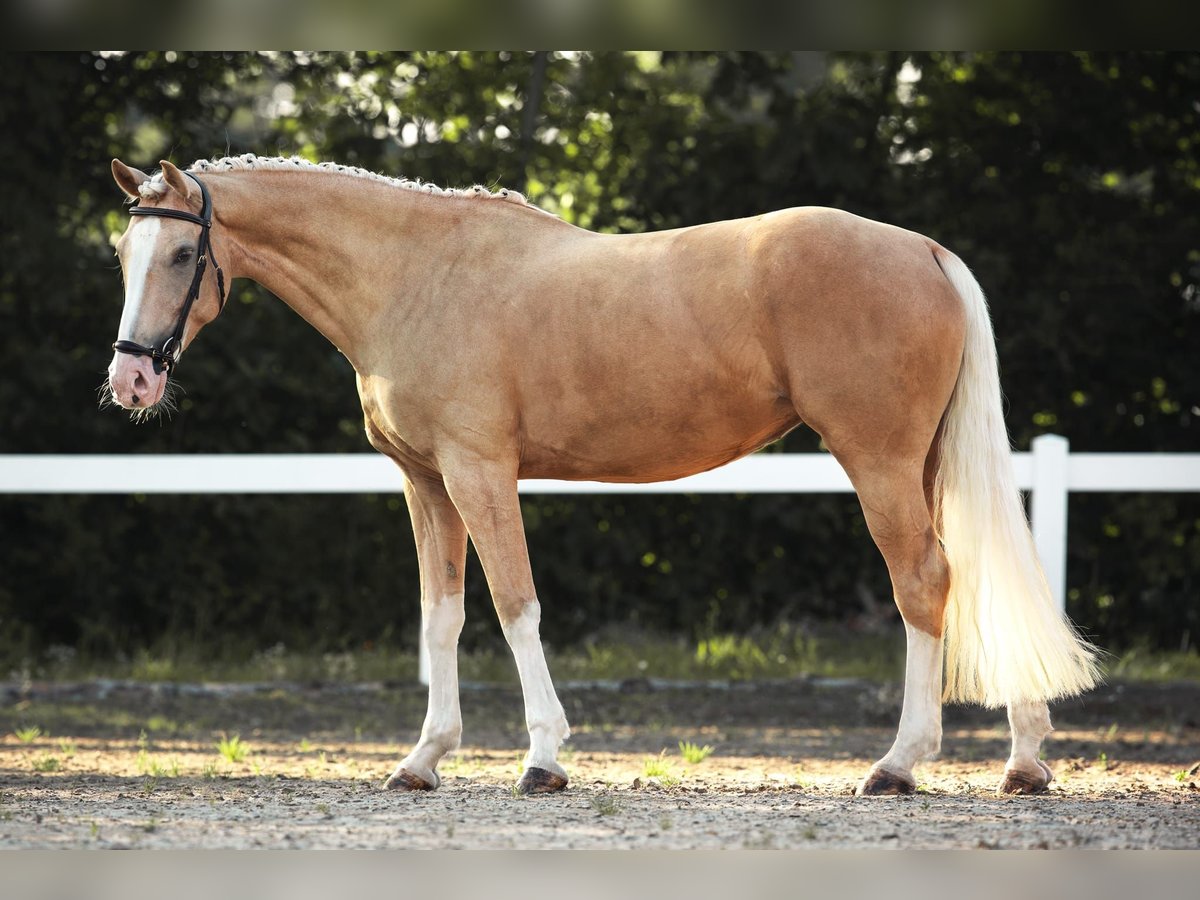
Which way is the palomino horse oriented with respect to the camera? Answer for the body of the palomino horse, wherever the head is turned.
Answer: to the viewer's left

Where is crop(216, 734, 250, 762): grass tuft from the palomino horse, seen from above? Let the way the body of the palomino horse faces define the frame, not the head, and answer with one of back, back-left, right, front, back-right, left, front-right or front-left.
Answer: front-right

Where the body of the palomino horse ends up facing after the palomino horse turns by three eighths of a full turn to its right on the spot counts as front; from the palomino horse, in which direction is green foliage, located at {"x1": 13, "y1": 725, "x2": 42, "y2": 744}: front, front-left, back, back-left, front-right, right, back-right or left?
left
